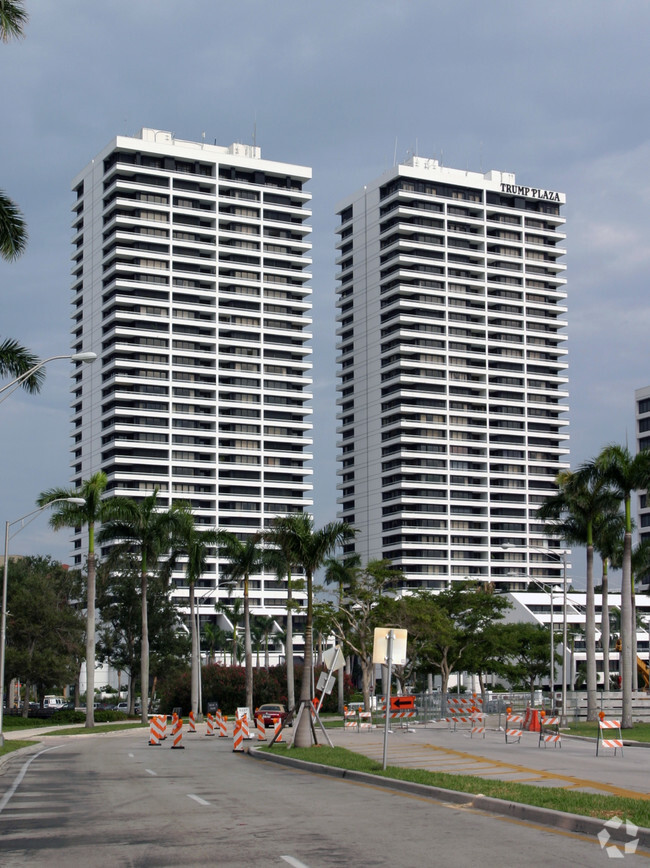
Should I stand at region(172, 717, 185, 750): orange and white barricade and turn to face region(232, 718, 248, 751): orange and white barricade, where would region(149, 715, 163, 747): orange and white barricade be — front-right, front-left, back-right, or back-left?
back-left
